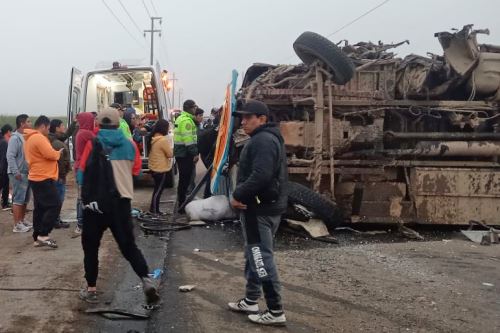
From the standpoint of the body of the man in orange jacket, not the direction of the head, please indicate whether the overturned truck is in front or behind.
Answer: in front

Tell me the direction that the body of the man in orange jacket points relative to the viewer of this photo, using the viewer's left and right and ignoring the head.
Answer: facing to the right of the viewer

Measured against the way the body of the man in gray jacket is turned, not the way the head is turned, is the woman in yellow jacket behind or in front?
in front

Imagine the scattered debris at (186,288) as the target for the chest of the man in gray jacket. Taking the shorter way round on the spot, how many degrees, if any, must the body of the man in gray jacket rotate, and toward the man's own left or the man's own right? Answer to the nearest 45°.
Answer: approximately 90° to the man's own right
